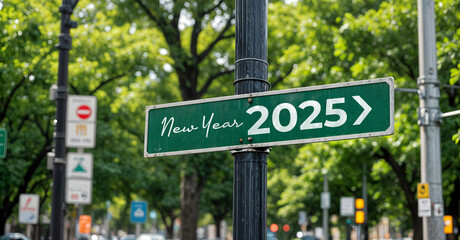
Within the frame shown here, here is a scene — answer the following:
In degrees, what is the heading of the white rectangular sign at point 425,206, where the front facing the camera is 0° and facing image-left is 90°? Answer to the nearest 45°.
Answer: approximately 0°

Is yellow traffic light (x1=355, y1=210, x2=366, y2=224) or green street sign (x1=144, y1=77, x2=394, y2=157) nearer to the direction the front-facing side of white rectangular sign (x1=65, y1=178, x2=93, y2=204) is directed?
the green street sign

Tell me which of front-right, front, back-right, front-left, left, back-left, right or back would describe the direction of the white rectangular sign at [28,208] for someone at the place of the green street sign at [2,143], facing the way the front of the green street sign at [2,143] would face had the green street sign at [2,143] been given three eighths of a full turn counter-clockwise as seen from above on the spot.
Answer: front-left

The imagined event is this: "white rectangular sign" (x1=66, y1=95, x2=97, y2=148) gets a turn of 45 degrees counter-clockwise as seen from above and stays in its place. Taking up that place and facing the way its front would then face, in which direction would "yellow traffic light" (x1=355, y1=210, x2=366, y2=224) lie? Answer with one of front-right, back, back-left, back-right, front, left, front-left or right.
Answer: left
